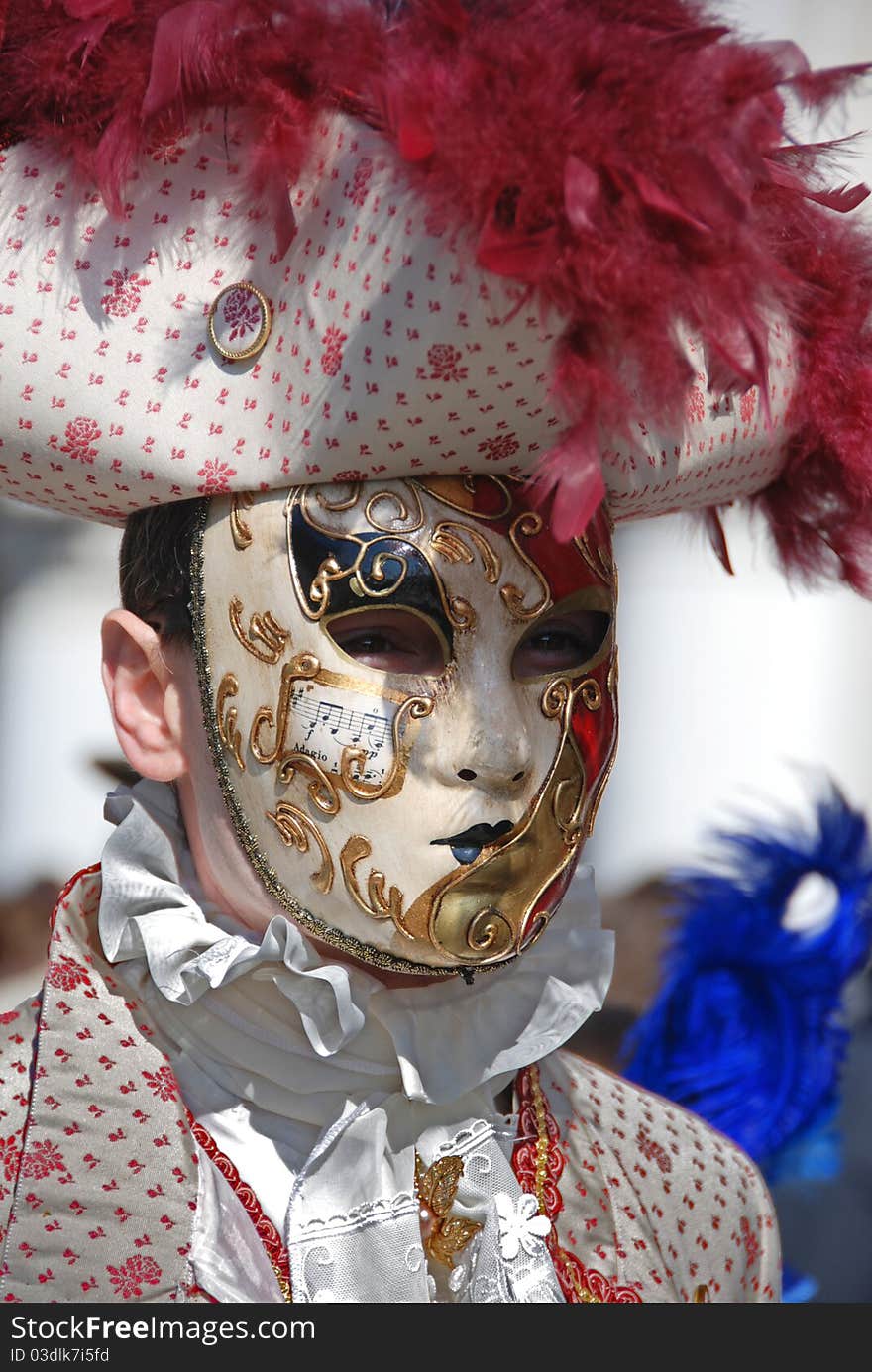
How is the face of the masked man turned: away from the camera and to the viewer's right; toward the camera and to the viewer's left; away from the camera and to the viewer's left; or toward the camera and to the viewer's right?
toward the camera and to the viewer's right
